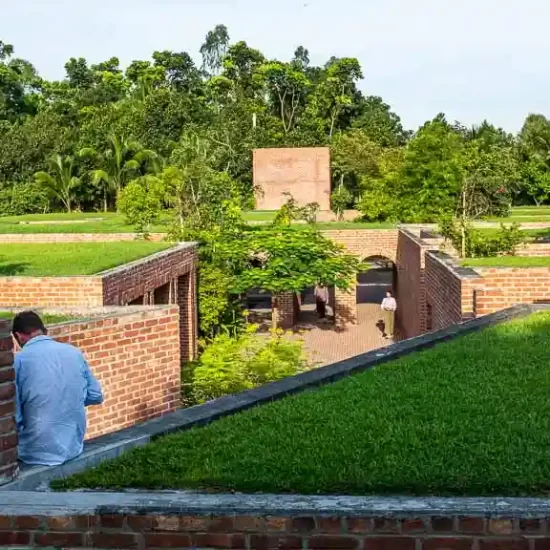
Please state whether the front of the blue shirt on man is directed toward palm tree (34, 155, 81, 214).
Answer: yes

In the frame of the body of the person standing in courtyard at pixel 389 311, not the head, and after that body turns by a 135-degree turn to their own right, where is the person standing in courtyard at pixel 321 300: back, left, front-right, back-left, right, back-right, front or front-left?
front

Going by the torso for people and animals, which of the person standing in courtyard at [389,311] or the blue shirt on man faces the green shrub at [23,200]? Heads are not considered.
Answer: the blue shirt on man

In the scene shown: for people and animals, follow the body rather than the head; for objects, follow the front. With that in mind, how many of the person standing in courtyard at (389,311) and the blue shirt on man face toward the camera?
1

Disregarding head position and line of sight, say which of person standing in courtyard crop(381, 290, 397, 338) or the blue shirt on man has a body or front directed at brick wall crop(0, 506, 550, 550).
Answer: the person standing in courtyard

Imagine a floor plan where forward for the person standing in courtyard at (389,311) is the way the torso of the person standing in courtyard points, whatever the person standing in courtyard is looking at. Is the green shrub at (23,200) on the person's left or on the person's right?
on the person's right

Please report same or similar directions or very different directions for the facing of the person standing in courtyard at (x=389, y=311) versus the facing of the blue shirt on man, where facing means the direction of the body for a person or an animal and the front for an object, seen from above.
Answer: very different directions

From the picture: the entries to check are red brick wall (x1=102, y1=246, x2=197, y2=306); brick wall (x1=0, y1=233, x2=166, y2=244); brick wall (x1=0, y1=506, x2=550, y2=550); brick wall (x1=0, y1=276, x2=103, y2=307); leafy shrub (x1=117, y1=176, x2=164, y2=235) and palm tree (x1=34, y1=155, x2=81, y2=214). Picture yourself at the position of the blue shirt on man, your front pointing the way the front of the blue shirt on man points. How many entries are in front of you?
5

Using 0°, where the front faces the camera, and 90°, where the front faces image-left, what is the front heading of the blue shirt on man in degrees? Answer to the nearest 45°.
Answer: approximately 180°

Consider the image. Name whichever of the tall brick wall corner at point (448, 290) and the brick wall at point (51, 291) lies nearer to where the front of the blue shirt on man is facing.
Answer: the brick wall

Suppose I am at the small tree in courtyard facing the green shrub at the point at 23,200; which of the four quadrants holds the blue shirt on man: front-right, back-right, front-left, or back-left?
back-left

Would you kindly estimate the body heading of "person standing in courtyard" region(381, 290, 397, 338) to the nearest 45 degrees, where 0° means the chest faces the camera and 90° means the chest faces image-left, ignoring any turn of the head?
approximately 0°
